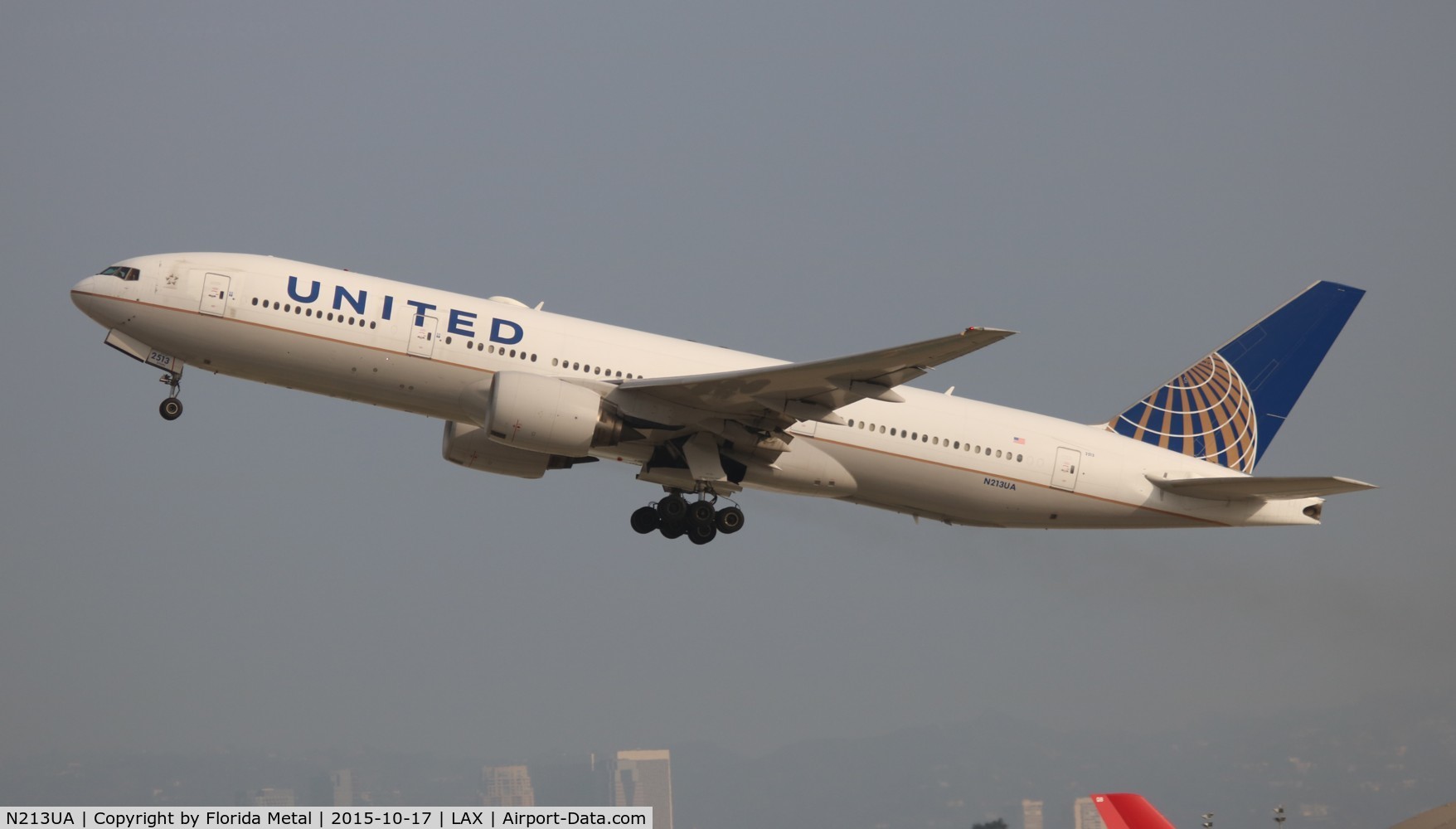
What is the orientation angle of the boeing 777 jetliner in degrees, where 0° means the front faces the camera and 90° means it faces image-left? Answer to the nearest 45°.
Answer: approximately 90°
